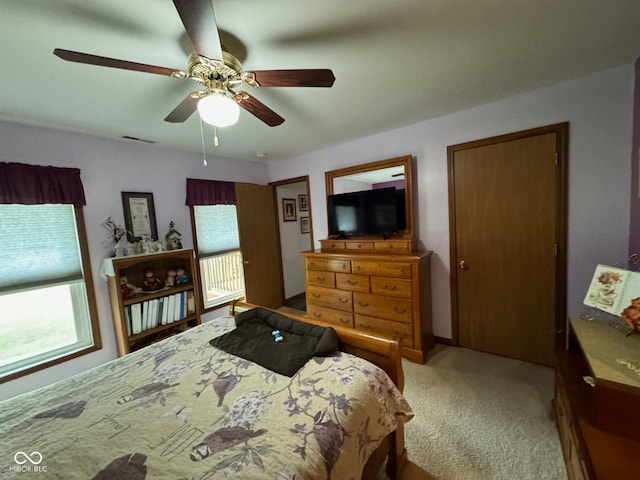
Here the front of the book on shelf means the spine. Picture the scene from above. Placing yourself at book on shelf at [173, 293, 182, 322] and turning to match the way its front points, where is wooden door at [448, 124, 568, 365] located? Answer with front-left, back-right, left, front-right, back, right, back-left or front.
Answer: front-left

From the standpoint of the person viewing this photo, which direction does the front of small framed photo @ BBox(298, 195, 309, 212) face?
facing the viewer and to the right of the viewer

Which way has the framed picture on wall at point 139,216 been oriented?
toward the camera

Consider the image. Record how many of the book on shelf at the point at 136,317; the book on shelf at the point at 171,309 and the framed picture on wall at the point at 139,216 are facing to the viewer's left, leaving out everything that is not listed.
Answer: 0

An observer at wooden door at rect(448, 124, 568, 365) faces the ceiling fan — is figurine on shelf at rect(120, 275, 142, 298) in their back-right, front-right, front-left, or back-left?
front-right

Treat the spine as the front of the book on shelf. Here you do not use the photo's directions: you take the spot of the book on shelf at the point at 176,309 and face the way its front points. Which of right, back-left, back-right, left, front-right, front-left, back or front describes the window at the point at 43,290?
right

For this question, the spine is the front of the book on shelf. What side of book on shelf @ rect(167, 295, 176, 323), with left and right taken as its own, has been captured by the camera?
front

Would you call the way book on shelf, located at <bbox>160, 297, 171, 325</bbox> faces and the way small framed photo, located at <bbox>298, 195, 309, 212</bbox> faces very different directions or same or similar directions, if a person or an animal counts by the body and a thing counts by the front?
same or similar directions

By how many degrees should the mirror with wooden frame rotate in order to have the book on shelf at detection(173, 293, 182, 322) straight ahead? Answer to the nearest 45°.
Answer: approximately 45° to its right

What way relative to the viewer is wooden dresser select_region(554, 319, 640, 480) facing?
to the viewer's left

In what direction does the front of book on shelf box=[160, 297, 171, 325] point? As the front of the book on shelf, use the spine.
toward the camera

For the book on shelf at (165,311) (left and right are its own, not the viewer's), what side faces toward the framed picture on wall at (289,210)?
left

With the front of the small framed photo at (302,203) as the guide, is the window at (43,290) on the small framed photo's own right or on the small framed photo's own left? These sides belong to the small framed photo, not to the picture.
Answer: on the small framed photo's own right
